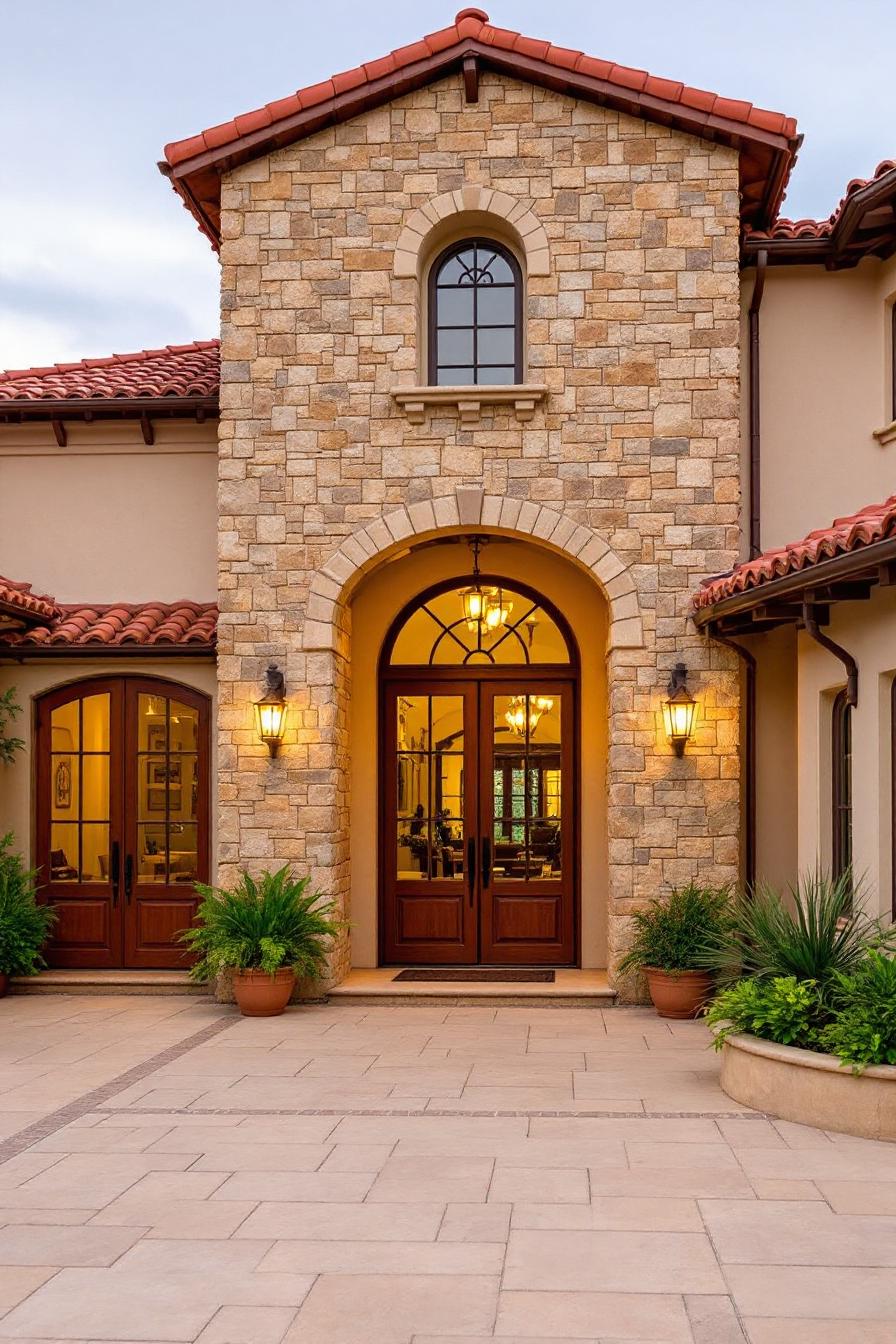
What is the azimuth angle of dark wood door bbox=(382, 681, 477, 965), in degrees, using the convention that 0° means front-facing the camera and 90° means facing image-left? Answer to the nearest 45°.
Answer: approximately 0°

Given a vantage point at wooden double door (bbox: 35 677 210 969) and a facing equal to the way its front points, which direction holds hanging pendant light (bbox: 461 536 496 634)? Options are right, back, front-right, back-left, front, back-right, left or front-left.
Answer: left

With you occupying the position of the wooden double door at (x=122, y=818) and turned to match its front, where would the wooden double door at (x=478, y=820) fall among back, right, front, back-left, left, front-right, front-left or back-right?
left

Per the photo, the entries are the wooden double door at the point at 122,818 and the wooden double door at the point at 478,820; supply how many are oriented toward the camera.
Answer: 2

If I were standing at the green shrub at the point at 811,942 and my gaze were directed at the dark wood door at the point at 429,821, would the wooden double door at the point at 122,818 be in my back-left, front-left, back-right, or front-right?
front-left

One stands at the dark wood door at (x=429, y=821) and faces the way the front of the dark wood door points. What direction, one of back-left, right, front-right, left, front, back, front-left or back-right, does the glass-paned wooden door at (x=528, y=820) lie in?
left

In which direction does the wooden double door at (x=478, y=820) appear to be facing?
toward the camera

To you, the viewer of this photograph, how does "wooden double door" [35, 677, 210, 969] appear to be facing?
facing the viewer

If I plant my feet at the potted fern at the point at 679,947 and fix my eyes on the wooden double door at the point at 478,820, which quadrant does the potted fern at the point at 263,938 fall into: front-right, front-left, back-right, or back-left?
front-left
